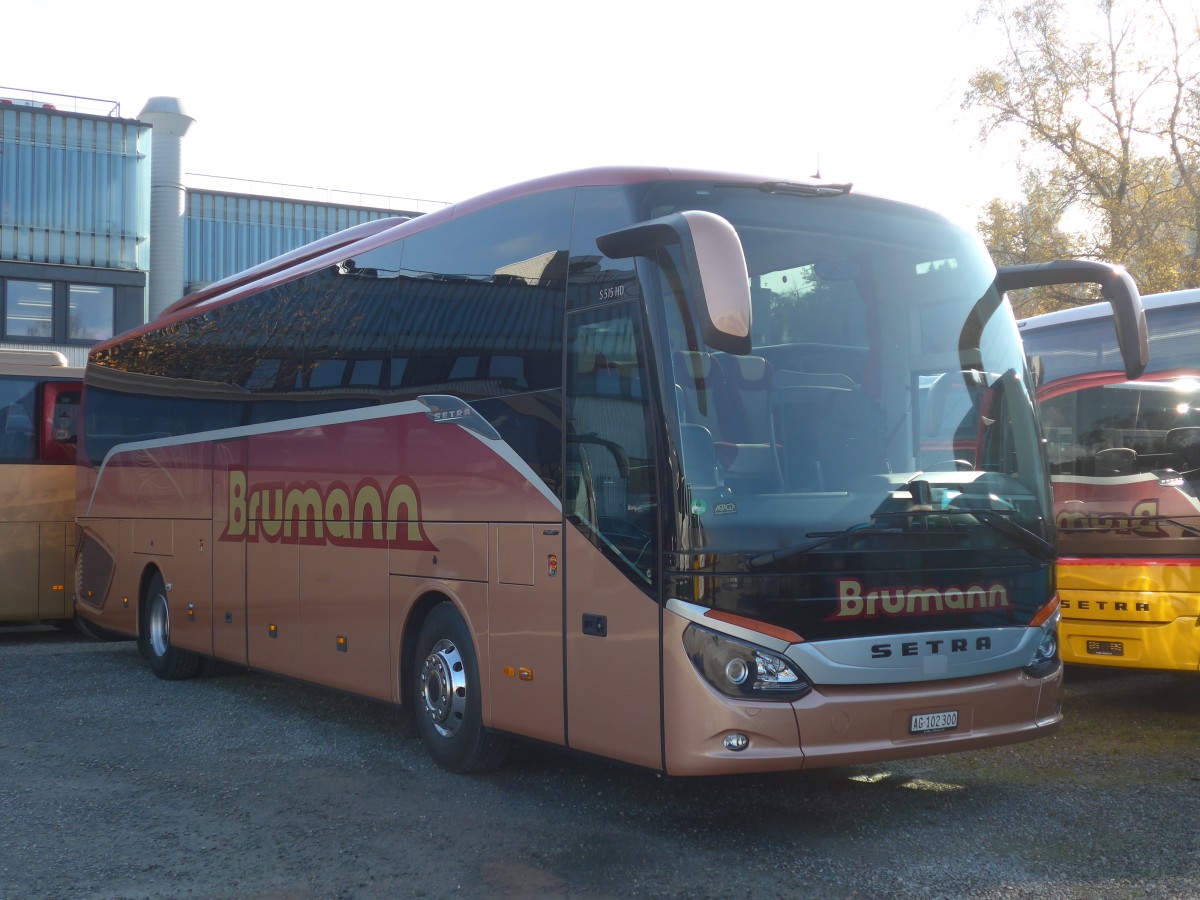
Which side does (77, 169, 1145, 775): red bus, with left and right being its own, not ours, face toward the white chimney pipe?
back

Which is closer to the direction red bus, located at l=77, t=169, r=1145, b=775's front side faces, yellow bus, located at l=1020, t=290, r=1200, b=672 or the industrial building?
the yellow bus

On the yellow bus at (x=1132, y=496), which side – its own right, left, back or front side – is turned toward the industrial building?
right

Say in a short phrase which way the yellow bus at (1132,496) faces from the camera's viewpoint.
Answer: facing the viewer and to the left of the viewer

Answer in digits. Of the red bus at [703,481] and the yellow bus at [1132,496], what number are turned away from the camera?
0

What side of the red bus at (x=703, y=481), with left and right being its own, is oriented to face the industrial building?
back

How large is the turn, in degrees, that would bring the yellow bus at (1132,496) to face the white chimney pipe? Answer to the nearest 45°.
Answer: approximately 90° to its right

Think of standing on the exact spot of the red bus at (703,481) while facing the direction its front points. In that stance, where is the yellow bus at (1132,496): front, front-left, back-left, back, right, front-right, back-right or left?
left
